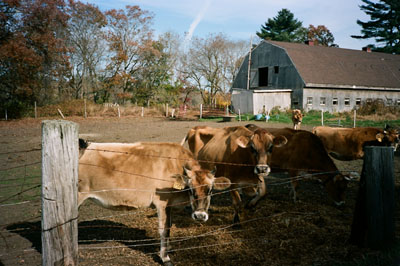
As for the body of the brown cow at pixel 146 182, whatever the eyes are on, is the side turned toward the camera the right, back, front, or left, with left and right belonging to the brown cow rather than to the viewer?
right

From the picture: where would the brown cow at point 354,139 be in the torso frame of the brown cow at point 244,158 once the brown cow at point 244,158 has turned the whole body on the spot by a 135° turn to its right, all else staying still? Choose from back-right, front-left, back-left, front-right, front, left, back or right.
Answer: back-right

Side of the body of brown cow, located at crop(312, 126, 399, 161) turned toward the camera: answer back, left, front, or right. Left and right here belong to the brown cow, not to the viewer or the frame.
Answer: right

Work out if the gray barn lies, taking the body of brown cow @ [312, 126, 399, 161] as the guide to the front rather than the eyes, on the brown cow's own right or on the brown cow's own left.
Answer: on the brown cow's own left

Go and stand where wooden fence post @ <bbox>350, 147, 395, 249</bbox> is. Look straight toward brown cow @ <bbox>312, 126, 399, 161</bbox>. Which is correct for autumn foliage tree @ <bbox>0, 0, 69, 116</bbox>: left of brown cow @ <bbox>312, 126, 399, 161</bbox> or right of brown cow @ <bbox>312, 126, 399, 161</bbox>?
left

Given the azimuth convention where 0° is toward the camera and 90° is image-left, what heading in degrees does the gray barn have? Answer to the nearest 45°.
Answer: approximately 45°

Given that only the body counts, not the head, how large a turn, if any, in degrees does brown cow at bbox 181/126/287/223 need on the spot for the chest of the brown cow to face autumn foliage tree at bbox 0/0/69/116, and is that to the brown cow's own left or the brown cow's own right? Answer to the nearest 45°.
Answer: approximately 180°

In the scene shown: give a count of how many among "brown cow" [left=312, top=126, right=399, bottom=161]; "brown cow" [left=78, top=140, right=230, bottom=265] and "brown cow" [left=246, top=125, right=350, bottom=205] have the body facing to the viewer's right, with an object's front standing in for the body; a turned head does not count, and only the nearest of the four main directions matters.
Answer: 3

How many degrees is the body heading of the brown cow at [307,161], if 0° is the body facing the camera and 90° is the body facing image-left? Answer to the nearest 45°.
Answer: approximately 270°

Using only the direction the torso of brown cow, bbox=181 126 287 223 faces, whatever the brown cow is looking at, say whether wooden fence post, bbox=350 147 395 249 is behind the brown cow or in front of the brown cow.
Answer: in front

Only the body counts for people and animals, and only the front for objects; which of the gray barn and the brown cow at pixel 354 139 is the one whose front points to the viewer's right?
the brown cow

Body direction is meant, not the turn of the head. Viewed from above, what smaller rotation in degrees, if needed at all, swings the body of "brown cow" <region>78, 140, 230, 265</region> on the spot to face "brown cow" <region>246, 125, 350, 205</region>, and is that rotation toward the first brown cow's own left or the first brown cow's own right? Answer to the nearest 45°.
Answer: approximately 45° to the first brown cow's own left
